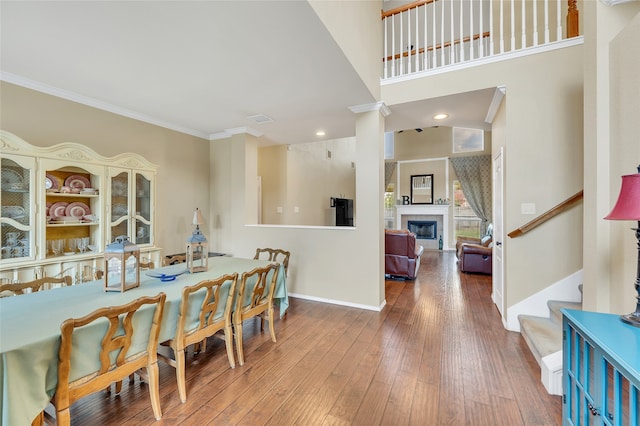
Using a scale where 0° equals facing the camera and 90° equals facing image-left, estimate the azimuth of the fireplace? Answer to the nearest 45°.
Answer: approximately 0°

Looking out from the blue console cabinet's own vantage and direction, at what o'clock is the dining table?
The dining table is roughly at 12 o'clock from the blue console cabinet.

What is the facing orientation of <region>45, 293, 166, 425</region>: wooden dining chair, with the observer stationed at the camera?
facing away from the viewer and to the left of the viewer

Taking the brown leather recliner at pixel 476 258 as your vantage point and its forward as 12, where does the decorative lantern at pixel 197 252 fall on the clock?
The decorative lantern is roughly at 10 o'clock from the brown leather recliner.

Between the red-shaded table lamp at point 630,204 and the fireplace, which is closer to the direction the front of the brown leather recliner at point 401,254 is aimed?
the fireplace

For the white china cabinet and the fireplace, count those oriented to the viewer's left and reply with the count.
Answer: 0

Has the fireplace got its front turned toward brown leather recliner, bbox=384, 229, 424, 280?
yes

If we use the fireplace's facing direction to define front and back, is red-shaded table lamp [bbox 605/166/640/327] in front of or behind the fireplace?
in front

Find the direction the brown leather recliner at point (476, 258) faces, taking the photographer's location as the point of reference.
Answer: facing to the left of the viewer

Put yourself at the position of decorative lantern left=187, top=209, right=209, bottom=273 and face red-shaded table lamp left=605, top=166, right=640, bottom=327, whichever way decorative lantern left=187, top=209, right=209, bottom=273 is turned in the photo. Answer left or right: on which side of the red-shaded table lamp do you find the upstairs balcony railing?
left
